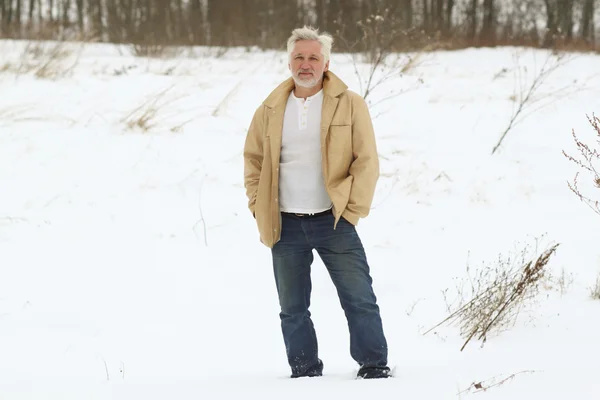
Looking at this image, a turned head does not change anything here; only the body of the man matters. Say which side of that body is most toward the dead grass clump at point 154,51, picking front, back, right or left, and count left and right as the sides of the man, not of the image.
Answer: back

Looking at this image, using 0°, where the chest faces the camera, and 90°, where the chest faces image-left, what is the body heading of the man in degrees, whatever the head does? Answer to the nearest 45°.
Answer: approximately 0°

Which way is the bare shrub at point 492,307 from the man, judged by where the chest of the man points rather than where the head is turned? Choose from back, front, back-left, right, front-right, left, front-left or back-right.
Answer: back-left

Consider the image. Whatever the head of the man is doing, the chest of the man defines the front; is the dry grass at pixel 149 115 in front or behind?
behind

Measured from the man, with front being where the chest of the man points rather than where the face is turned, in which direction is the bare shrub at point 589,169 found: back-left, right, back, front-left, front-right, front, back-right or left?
back-left
